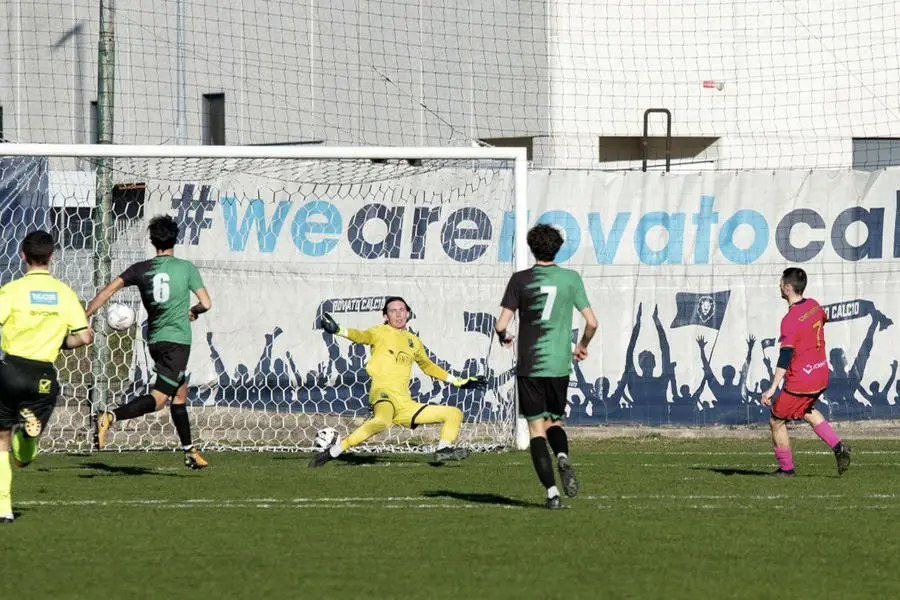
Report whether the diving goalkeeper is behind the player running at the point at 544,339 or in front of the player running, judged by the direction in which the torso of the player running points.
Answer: in front

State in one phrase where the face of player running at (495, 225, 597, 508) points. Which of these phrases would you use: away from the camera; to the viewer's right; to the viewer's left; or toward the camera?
away from the camera

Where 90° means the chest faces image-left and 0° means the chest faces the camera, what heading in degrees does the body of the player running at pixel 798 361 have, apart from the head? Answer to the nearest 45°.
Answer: approximately 135°

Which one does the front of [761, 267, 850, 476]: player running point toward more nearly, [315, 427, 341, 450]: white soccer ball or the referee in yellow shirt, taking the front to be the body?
the white soccer ball

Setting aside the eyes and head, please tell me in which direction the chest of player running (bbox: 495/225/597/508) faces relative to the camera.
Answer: away from the camera

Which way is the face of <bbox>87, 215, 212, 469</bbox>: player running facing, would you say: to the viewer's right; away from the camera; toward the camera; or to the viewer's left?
away from the camera

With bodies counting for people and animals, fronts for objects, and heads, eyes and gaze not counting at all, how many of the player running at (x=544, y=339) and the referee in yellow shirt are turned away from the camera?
2

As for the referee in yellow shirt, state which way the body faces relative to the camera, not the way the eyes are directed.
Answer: away from the camera

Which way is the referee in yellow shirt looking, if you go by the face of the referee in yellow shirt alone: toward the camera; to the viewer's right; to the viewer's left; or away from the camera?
away from the camera
